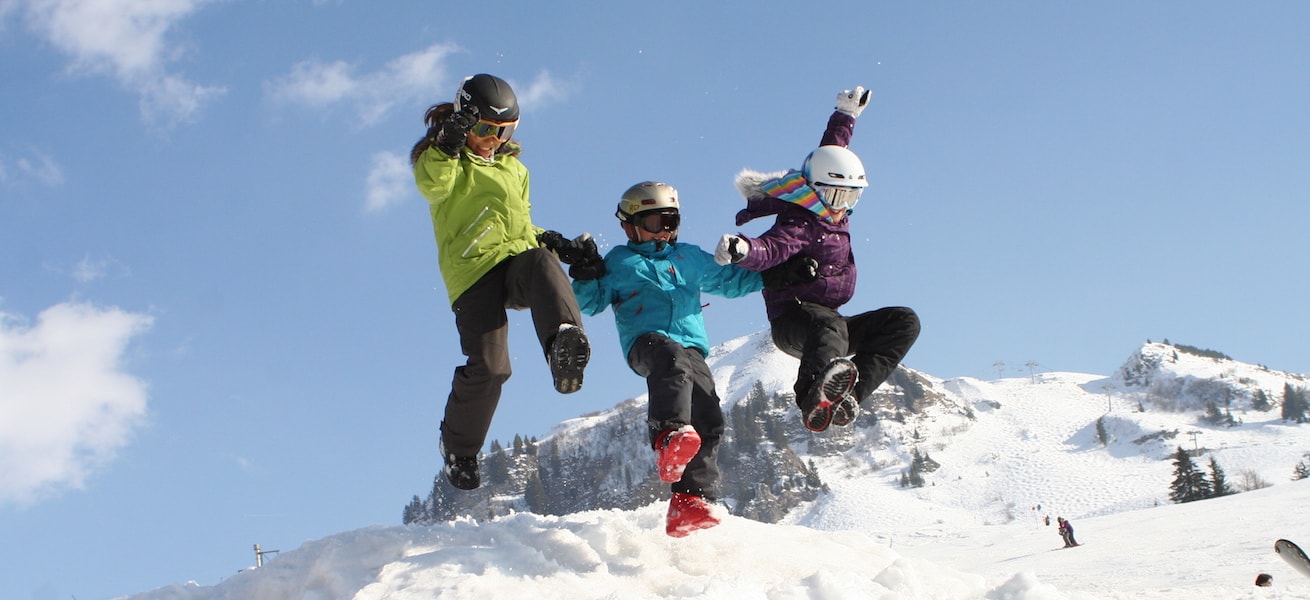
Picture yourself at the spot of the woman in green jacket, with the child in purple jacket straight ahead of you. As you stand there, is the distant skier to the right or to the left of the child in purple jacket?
left

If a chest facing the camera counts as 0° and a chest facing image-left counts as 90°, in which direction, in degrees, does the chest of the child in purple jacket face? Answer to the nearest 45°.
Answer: approximately 315°

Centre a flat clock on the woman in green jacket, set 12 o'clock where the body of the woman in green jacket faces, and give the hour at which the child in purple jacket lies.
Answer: The child in purple jacket is roughly at 10 o'clock from the woman in green jacket.

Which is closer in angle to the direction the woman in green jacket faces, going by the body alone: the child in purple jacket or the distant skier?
the child in purple jacket

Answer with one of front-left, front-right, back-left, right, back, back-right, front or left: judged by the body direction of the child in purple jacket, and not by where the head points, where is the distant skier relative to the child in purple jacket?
back-left

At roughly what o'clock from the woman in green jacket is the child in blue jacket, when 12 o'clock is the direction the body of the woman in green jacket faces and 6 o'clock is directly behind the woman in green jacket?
The child in blue jacket is roughly at 10 o'clock from the woman in green jacket.

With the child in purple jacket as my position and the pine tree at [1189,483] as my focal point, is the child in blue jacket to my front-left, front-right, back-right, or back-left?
back-left
